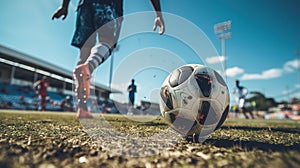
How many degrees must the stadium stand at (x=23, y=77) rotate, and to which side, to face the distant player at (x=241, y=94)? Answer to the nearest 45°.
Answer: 0° — it already faces them

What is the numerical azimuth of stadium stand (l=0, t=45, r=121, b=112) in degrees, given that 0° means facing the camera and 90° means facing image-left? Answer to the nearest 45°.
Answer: approximately 315°
